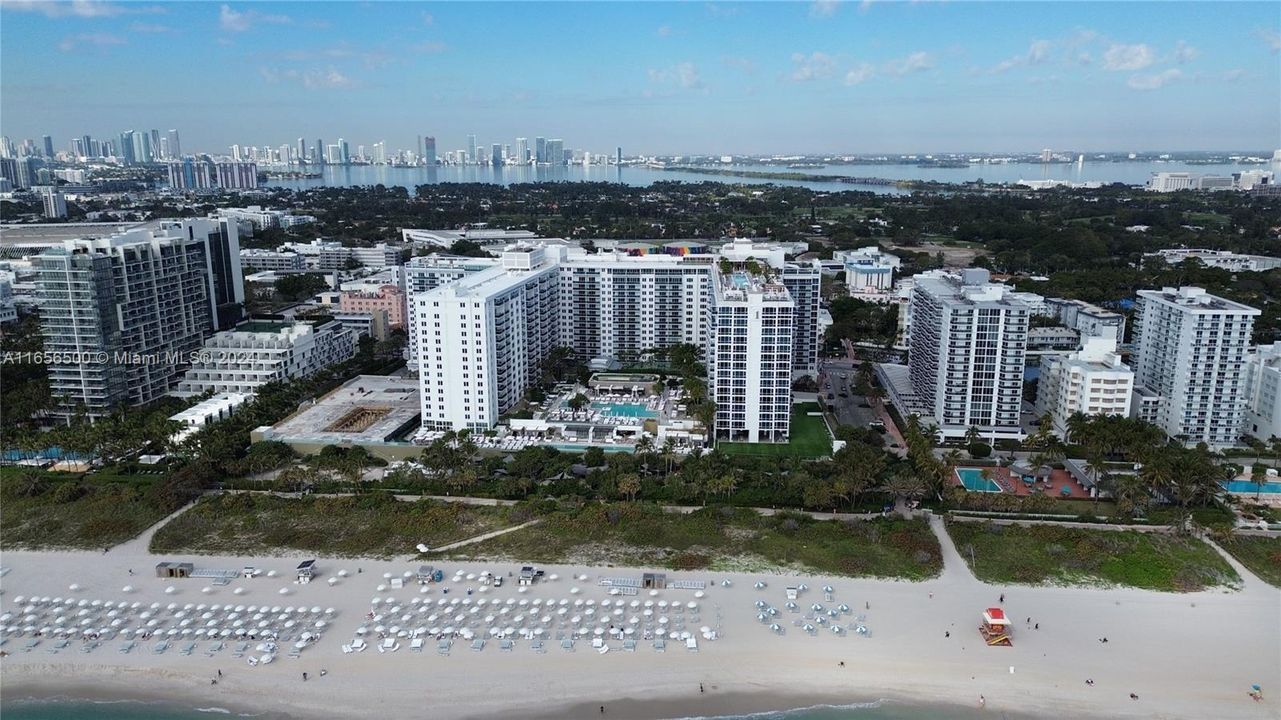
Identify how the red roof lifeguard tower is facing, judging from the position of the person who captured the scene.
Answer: facing the viewer

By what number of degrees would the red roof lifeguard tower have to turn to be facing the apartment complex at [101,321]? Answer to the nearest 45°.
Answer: approximately 90° to its right

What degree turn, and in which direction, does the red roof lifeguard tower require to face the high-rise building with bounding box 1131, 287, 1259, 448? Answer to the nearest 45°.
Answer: approximately 180°

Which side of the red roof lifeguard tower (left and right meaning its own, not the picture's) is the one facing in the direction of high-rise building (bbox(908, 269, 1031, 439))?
back

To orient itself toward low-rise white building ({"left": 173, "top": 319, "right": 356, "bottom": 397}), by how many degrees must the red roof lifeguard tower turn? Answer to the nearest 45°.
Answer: approximately 90° to its right

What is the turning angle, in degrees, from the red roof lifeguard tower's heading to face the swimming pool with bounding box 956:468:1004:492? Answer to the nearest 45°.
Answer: approximately 180°

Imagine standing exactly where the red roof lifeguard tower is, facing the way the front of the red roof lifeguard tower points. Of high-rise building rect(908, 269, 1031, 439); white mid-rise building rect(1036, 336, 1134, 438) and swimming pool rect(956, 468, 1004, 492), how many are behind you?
3

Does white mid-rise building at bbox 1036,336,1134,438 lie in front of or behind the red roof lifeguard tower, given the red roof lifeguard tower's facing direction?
behind

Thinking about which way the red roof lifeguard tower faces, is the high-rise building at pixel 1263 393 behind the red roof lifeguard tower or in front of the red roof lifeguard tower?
behind

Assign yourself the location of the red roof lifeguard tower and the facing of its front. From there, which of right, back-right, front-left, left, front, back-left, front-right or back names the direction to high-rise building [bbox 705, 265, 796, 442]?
back-right
